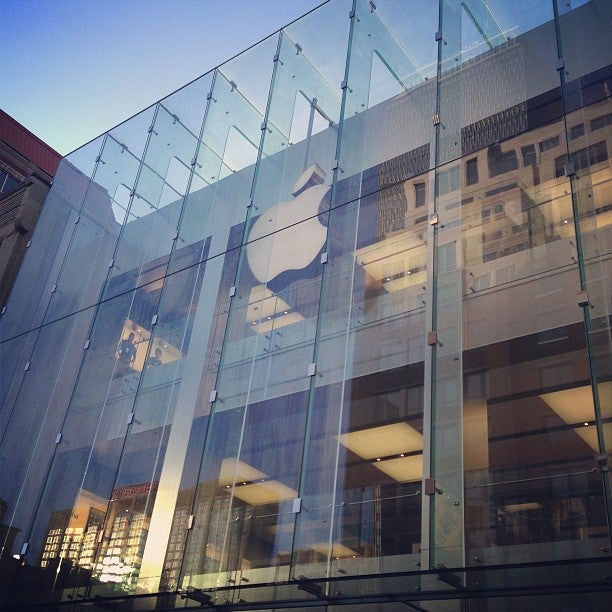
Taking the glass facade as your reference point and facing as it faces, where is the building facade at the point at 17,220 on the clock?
The building facade is roughly at 3 o'clock from the glass facade.

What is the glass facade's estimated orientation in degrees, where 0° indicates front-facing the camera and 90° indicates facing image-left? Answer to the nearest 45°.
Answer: approximately 45°
